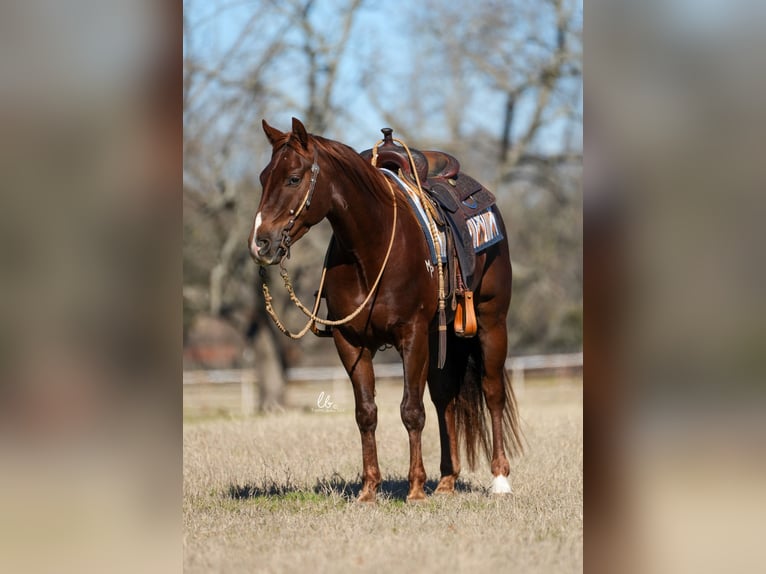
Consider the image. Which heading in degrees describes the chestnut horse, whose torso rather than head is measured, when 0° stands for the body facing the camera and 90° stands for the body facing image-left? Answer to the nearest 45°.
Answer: approximately 45°

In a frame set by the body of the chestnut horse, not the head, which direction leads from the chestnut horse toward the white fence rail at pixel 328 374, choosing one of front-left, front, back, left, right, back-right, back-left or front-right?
back-right
